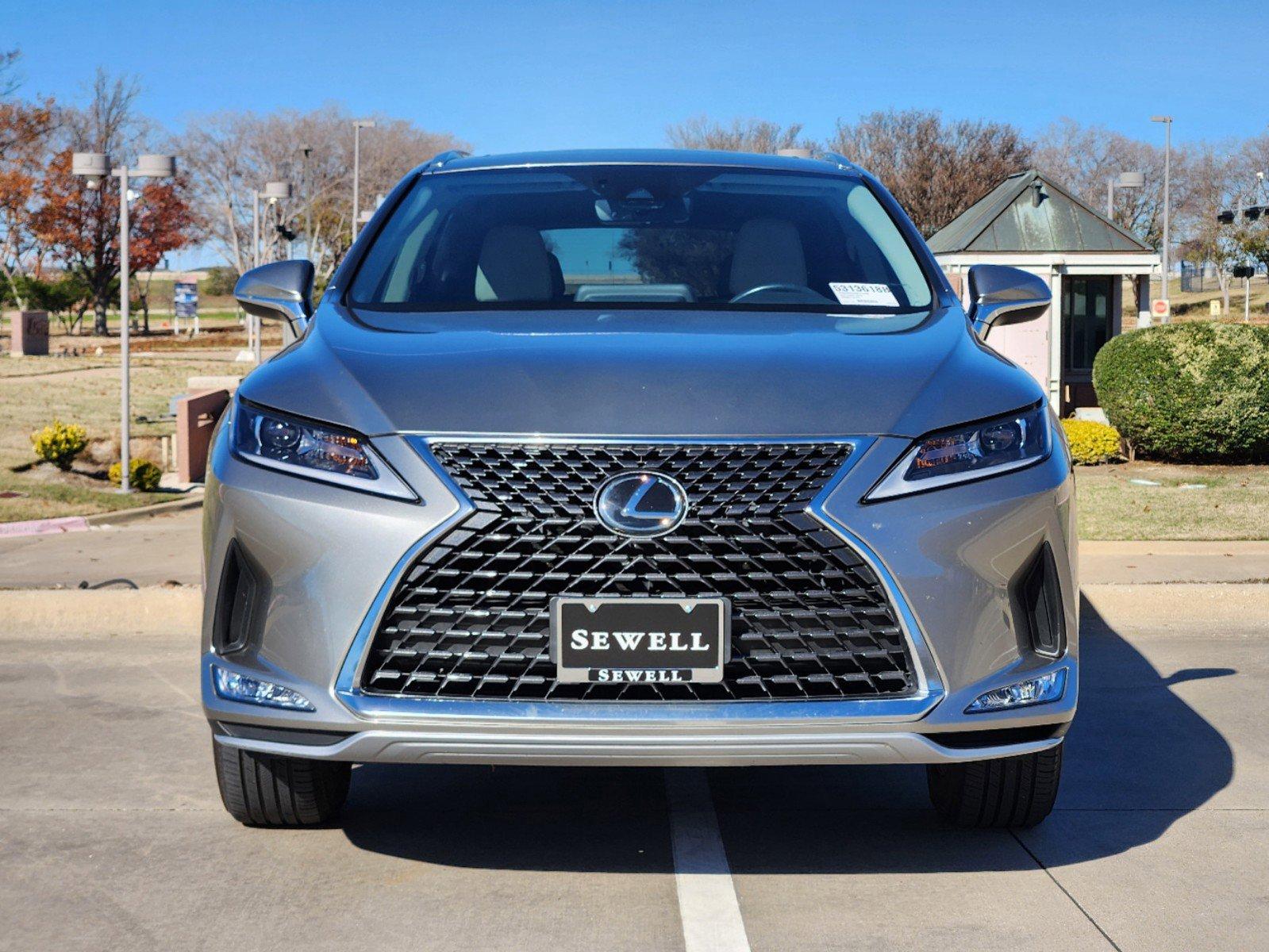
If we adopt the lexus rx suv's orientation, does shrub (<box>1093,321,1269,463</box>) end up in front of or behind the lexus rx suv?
behind

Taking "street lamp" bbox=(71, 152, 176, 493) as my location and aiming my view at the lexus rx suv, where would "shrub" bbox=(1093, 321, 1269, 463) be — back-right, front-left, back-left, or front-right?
front-left

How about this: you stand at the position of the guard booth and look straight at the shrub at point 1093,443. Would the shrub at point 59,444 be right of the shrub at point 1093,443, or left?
right

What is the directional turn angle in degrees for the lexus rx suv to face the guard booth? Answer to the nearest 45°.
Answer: approximately 180°

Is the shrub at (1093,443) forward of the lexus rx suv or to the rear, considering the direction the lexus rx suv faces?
to the rear

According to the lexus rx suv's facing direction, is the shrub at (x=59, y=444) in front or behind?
behind

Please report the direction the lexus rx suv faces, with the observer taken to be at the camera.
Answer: facing the viewer

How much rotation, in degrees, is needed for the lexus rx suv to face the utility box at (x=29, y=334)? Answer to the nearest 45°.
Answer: approximately 180°

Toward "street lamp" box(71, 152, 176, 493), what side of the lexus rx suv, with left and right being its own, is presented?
back

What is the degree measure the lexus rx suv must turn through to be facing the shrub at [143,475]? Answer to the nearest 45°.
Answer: approximately 180°
